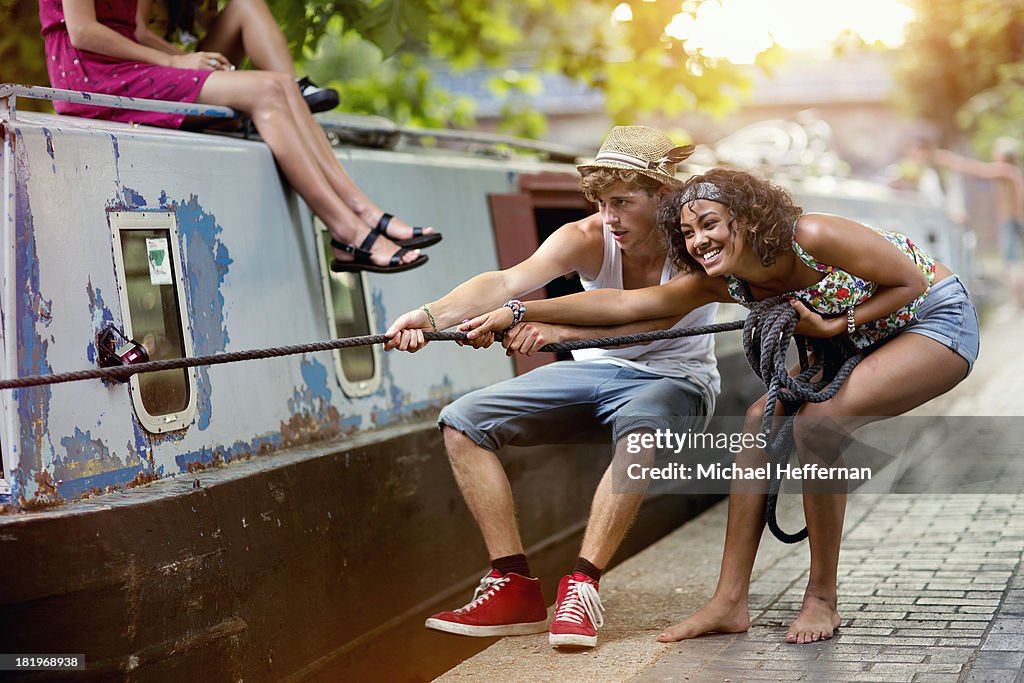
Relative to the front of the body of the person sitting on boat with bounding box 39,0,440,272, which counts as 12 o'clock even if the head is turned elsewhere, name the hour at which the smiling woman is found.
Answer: The smiling woman is roughly at 1 o'clock from the person sitting on boat.

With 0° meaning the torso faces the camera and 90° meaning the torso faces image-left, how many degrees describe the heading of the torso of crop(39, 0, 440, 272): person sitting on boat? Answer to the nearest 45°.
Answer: approximately 270°

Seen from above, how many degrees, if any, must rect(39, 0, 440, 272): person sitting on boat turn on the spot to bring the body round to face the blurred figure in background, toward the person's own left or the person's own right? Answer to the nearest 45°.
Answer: approximately 45° to the person's own left

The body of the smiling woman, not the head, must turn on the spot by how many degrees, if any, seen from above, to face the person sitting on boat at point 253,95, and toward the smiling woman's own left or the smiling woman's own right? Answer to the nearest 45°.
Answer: approximately 45° to the smiling woman's own right

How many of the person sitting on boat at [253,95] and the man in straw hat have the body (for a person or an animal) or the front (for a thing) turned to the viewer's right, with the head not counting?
1

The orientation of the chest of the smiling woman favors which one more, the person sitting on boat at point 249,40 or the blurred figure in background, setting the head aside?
the person sitting on boat

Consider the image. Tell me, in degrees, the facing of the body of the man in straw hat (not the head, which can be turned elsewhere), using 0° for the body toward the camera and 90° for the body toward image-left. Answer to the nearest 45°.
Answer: approximately 45°

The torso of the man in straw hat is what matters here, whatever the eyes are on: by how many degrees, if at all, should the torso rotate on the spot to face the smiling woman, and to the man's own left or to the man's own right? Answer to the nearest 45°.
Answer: approximately 135° to the man's own left

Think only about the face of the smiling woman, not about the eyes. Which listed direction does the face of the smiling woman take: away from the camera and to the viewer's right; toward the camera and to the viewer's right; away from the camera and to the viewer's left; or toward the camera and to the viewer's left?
toward the camera and to the viewer's left

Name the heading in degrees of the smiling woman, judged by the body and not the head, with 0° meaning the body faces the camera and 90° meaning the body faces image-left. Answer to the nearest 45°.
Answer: approximately 45°
